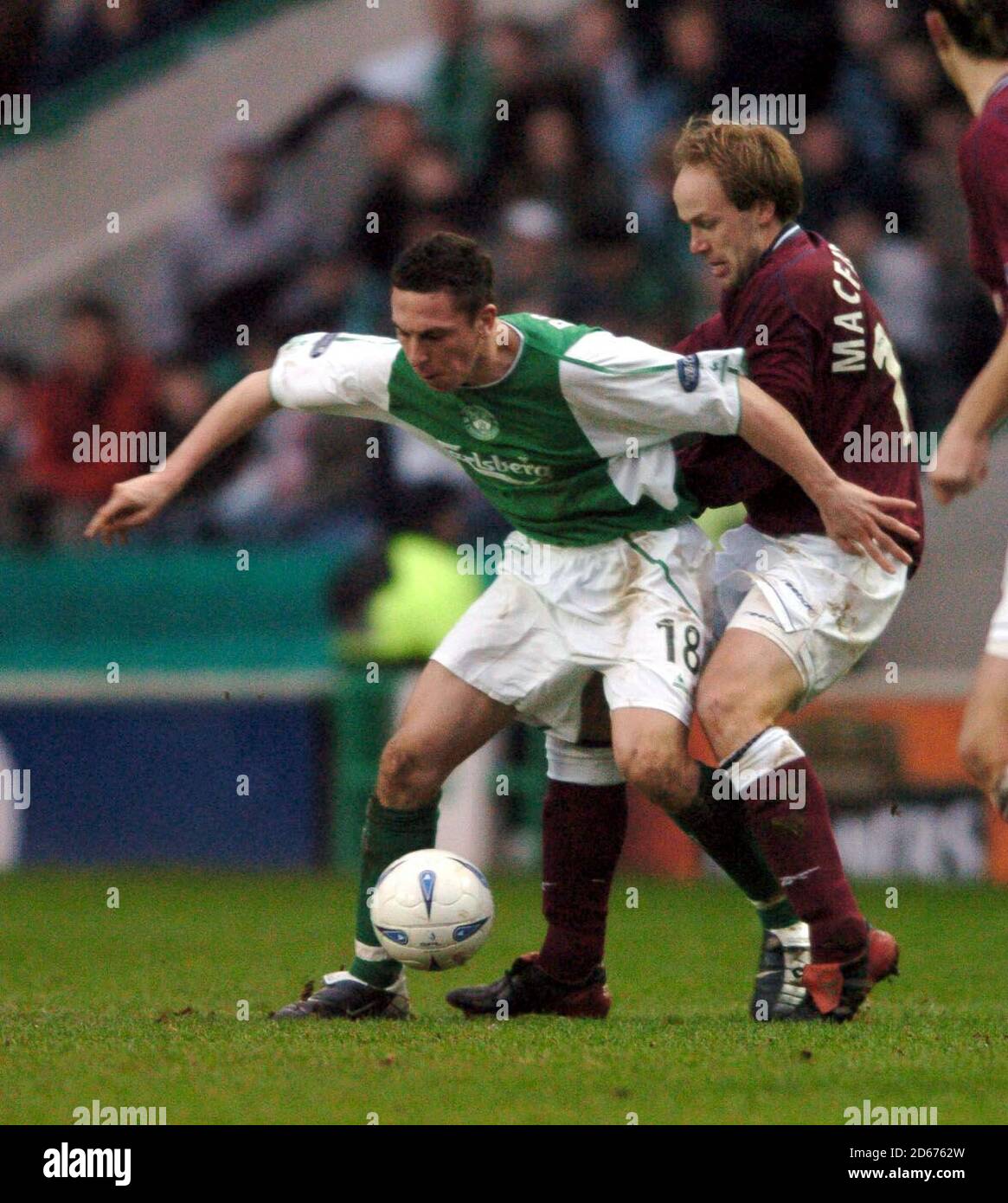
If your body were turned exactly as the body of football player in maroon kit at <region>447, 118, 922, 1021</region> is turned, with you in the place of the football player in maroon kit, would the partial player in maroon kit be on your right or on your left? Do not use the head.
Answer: on your right

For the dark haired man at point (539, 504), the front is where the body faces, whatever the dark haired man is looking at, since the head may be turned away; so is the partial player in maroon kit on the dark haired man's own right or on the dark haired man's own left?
on the dark haired man's own left

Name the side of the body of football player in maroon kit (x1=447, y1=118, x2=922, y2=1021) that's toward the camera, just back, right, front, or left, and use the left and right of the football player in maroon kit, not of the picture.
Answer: left
